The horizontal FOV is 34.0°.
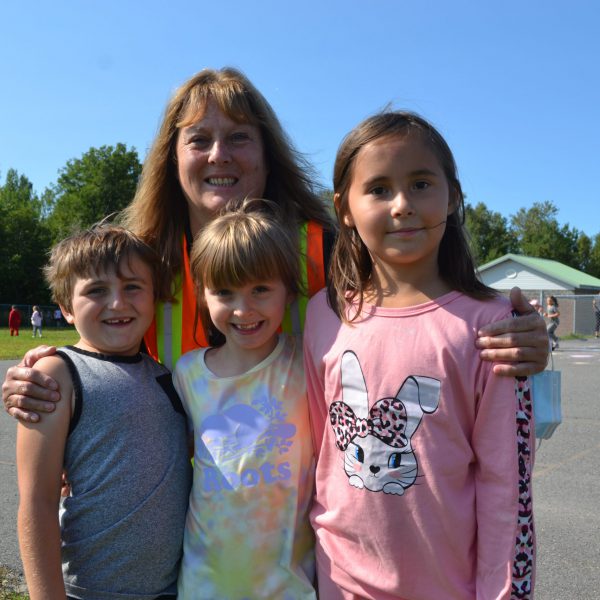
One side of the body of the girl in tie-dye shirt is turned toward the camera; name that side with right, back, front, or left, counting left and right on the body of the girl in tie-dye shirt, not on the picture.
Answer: front

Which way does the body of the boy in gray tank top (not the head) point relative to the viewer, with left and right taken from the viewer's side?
facing the viewer and to the right of the viewer

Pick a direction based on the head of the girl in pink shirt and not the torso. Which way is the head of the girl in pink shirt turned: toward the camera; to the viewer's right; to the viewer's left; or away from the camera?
toward the camera

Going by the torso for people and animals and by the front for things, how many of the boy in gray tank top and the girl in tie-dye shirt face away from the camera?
0

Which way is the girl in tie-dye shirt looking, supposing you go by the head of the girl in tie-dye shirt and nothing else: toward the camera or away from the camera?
toward the camera
